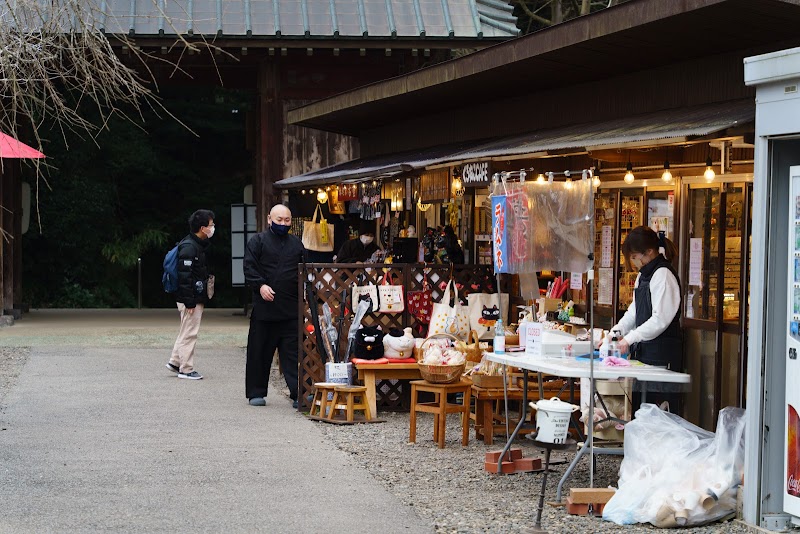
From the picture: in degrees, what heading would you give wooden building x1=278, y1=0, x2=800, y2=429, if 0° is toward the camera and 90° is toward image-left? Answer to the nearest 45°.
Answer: approximately 45°

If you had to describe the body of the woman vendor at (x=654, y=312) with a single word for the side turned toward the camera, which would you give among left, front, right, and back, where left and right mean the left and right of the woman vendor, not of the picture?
left

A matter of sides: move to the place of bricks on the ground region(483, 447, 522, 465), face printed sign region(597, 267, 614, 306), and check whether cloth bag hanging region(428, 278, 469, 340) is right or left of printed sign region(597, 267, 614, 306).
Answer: left

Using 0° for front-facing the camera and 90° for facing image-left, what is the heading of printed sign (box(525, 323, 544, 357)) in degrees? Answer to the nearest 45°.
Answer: approximately 0°

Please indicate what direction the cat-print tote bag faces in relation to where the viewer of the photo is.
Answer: facing the viewer

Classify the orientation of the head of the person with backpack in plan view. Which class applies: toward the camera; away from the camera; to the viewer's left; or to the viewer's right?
to the viewer's right

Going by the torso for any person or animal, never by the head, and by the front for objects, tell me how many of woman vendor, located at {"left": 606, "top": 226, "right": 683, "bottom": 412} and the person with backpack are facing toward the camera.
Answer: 0

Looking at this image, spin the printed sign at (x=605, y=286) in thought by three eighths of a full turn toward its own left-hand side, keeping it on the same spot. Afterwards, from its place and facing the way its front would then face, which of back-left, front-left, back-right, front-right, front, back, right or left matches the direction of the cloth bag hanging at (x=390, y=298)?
back-left

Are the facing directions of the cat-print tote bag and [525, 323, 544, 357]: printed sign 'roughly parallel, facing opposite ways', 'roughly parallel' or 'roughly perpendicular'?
roughly parallel

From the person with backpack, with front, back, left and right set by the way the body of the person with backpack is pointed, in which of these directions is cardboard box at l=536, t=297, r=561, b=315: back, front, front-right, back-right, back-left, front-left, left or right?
front-right

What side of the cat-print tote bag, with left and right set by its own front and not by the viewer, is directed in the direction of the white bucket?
front

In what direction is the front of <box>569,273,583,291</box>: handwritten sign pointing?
toward the camera
